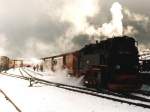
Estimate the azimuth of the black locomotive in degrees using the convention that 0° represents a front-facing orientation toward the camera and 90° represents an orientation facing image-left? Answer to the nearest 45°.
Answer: approximately 315°
